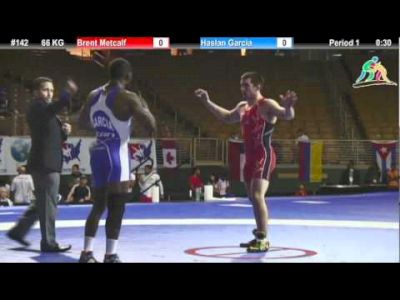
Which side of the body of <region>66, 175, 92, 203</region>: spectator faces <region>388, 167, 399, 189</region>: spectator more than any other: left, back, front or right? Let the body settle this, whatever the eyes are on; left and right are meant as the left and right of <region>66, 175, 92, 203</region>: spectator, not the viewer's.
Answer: left

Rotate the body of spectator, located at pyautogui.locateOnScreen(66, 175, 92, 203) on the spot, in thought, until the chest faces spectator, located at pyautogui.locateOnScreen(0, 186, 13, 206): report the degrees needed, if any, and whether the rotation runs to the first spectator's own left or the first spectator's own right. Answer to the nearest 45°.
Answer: approximately 135° to the first spectator's own right

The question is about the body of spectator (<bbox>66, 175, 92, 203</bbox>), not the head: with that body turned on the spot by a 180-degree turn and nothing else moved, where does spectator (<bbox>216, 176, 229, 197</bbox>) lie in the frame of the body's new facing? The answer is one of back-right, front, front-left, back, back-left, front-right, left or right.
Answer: front-right

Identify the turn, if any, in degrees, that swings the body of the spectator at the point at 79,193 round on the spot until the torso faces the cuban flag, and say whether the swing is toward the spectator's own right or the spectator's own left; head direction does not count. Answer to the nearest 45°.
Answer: approximately 90° to the spectator's own left

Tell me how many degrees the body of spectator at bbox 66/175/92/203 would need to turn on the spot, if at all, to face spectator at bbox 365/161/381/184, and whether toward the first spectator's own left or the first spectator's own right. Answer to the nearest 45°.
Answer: approximately 135° to the first spectator's own left

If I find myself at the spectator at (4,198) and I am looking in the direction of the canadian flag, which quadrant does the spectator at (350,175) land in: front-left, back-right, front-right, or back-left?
front-right

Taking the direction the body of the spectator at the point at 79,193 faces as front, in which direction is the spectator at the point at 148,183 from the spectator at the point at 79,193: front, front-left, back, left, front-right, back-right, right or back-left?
back-left

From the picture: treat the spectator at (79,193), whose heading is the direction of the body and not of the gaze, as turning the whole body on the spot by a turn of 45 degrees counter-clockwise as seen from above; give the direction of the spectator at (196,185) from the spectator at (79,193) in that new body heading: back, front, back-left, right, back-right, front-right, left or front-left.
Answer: left

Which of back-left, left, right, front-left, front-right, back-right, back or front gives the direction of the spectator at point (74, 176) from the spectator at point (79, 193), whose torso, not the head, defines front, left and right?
back

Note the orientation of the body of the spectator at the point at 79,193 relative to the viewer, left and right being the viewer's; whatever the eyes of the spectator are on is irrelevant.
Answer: facing the viewer

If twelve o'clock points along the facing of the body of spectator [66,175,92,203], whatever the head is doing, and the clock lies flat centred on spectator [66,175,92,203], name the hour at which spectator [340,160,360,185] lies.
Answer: spectator [340,160,360,185] is roughly at 8 o'clock from spectator [66,175,92,203].

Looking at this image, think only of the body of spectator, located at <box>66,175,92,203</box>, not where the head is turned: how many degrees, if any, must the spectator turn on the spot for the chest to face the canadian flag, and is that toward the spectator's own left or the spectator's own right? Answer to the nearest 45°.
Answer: approximately 135° to the spectator's own left
